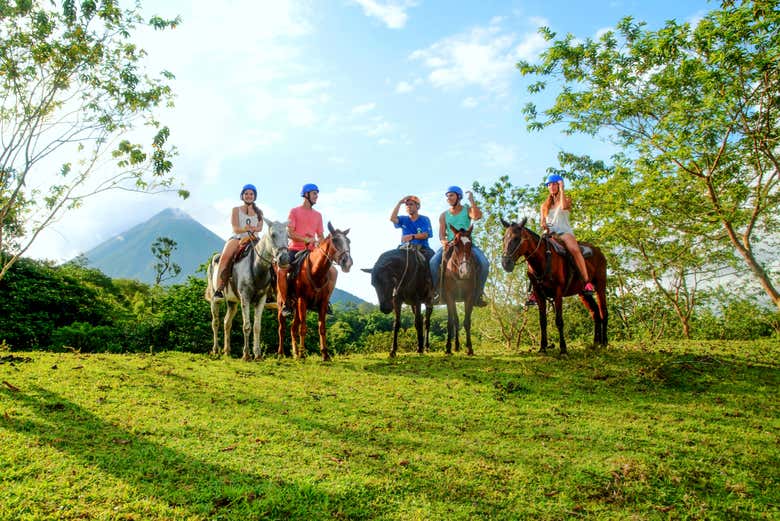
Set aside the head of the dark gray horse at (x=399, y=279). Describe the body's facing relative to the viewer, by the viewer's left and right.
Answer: facing the viewer and to the left of the viewer

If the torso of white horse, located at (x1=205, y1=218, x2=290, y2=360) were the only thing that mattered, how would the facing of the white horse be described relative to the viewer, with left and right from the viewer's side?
facing the viewer and to the right of the viewer

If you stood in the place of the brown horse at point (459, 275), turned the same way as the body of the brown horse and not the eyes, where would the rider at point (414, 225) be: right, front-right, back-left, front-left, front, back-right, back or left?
back-right

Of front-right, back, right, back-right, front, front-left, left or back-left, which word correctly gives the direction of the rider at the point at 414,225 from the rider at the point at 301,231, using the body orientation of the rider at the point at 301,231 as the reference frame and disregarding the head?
front-left

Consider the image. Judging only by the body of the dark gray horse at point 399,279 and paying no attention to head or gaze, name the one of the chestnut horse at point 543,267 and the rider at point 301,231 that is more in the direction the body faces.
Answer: the rider

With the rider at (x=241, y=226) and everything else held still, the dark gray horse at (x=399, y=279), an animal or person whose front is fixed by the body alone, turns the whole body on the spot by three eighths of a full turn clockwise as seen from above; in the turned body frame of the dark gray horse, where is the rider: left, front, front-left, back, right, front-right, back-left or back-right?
left

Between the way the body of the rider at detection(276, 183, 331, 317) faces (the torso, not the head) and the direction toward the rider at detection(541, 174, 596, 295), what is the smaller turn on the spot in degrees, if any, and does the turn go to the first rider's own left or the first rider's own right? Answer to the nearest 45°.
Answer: approximately 45° to the first rider's own left

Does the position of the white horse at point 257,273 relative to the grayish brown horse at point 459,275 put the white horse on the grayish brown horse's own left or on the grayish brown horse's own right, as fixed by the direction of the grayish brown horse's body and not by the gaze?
on the brown horse's own right

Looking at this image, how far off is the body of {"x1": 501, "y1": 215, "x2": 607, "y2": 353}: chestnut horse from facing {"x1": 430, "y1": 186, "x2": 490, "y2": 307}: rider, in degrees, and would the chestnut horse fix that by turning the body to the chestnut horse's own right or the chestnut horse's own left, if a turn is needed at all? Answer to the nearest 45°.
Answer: approximately 45° to the chestnut horse's own right

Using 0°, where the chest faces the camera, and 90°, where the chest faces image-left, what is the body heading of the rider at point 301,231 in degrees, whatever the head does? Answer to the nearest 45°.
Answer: approximately 315°

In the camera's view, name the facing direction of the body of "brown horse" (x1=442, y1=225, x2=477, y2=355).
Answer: toward the camera
